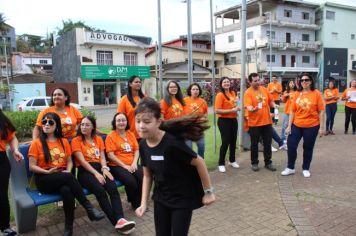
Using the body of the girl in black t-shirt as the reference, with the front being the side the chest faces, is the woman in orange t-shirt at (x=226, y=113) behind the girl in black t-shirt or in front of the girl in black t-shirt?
behind

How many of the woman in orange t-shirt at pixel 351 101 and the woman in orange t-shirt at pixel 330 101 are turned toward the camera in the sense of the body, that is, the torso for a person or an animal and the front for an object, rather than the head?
2

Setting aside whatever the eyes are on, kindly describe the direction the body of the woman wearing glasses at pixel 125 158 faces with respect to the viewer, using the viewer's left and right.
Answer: facing the viewer and to the right of the viewer

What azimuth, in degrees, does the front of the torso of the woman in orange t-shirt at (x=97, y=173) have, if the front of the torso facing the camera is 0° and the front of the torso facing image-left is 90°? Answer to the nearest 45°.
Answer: approximately 315°

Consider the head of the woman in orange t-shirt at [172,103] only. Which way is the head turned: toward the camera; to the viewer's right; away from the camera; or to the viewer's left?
toward the camera

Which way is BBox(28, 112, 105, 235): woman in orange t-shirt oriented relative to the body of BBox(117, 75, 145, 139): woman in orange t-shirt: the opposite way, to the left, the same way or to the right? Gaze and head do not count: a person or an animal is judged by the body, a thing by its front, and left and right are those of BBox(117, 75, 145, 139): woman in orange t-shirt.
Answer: the same way

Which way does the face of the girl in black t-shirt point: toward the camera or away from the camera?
toward the camera

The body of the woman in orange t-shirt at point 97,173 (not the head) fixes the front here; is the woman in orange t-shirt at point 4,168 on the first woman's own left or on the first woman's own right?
on the first woman's own right

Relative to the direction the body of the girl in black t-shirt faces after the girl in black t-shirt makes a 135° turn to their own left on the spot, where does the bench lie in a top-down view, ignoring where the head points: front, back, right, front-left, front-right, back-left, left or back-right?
back-left

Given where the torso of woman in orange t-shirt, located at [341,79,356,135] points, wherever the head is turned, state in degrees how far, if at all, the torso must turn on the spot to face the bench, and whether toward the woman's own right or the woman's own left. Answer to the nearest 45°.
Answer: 0° — they already face it

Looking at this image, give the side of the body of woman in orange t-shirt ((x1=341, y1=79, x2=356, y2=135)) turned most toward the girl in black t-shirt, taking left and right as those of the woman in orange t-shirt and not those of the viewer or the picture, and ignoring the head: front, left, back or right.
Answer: front

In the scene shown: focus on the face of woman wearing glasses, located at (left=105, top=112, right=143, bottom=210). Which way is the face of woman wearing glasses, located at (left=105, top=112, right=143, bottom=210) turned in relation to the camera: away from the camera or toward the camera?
toward the camera

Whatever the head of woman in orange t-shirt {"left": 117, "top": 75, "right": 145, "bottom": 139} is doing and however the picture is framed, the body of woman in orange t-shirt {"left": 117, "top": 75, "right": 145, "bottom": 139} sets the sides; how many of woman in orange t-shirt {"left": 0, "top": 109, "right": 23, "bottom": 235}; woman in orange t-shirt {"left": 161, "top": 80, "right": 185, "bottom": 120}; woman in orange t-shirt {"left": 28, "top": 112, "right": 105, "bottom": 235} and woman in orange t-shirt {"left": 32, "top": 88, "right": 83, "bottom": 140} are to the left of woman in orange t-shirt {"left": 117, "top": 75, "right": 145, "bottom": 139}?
1

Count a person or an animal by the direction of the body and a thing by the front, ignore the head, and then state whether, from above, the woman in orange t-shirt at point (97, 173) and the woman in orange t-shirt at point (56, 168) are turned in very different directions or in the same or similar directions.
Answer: same or similar directions

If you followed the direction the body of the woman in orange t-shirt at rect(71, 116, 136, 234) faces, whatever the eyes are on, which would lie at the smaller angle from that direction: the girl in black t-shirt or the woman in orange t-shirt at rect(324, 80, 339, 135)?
the girl in black t-shirt

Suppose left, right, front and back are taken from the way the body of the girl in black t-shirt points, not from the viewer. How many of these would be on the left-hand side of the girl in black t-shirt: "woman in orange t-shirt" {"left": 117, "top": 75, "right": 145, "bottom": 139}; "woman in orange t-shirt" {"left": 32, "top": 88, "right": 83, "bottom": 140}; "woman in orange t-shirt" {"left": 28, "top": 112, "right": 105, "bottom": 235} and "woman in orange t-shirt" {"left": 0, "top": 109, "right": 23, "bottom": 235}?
0

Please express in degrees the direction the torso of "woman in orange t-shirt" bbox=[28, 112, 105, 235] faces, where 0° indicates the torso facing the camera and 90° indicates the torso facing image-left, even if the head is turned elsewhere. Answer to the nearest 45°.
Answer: approximately 315°

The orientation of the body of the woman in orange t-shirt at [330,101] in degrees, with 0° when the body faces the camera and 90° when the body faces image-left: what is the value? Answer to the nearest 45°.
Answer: approximately 0°
